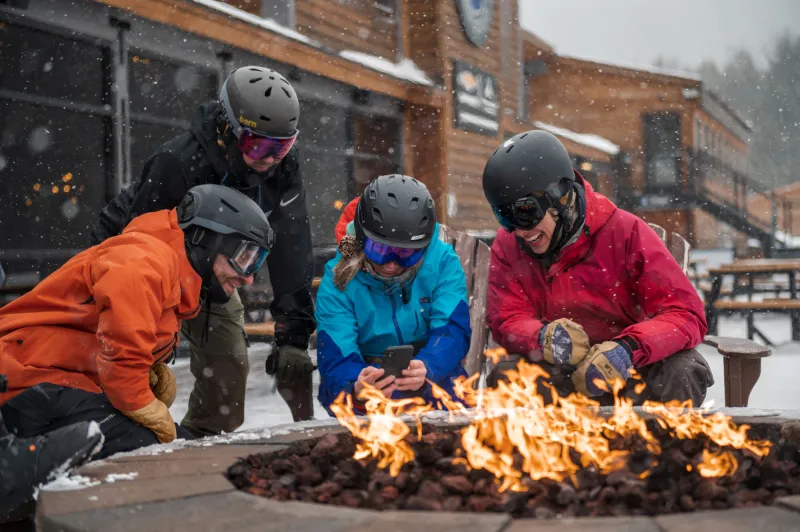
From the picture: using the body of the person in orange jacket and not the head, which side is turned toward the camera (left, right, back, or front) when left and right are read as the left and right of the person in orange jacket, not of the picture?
right

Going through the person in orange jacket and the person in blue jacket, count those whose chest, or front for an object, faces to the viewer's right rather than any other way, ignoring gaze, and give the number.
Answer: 1

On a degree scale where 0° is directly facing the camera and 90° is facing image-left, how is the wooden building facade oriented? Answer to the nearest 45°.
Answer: approximately 315°

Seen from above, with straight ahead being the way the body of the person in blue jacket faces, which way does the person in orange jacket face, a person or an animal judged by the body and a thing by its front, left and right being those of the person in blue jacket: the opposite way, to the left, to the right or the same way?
to the left

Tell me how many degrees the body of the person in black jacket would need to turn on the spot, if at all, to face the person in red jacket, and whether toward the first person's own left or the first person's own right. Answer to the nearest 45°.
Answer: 0° — they already face them

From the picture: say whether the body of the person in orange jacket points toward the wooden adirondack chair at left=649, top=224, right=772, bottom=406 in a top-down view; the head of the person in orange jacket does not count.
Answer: yes

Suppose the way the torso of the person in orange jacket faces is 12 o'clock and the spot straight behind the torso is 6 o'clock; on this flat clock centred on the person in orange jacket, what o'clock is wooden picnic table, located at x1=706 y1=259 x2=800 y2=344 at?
The wooden picnic table is roughly at 11 o'clock from the person in orange jacket.

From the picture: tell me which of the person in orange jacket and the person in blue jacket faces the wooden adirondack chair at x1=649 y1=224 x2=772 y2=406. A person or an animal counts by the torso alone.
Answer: the person in orange jacket

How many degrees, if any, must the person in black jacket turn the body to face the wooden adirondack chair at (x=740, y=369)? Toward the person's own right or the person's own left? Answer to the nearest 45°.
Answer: approximately 45° to the person's own left

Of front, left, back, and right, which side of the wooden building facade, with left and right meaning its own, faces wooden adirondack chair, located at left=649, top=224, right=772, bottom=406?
front

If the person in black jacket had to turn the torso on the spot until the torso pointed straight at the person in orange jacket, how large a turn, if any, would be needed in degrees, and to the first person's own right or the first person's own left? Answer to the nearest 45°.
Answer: approximately 90° to the first person's own right
